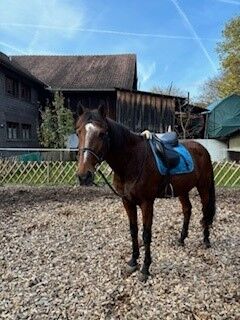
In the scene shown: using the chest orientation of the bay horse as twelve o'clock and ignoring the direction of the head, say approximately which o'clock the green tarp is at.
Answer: The green tarp is roughly at 5 o'clock from the bay horse.

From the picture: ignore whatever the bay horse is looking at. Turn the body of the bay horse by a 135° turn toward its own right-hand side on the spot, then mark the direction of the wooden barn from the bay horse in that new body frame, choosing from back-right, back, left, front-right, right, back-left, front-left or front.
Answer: front
